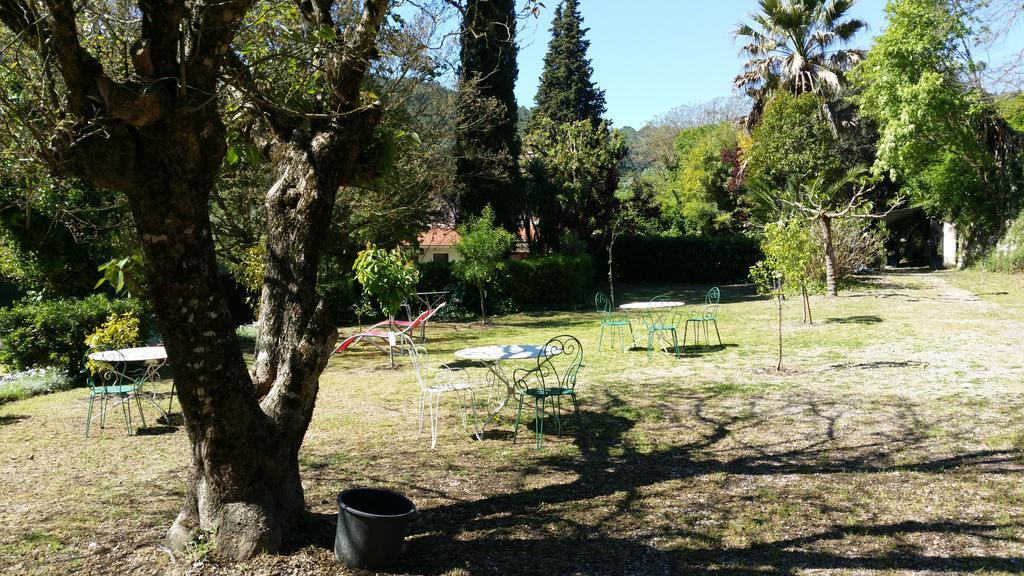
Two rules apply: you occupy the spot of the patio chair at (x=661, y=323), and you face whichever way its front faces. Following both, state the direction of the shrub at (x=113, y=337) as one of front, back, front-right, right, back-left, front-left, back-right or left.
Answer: back-left

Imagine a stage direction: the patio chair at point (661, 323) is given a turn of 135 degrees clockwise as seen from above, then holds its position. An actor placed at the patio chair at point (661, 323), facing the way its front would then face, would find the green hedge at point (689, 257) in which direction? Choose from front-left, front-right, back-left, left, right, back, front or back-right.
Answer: back-left

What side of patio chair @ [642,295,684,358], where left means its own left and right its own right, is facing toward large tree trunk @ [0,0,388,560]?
back

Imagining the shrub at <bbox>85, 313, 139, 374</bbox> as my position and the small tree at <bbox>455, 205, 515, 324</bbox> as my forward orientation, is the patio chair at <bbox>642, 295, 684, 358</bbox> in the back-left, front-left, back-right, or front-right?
front-right

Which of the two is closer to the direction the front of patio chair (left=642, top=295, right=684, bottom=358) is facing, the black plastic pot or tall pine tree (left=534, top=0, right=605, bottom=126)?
the tall pine tree

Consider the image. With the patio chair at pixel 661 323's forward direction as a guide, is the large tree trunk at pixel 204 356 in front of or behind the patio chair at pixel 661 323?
behind

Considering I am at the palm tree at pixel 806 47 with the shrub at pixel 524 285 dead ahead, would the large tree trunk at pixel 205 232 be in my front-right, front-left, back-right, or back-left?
front-left

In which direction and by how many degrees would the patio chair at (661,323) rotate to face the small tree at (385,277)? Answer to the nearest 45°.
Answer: approximately 135° to its left

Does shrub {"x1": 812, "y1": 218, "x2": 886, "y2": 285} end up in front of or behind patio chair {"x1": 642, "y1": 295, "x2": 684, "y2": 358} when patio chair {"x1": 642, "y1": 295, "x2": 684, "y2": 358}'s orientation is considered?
in front

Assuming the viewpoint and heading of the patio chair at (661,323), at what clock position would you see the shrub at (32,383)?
The shrub is roughly at 8 o'clock from the patio chair.

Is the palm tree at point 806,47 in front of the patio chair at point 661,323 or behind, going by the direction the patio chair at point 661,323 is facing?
in front

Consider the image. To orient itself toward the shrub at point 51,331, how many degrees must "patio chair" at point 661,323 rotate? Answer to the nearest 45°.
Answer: approximately 135° to its left

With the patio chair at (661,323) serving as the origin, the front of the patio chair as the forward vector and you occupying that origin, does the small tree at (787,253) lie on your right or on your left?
on your right

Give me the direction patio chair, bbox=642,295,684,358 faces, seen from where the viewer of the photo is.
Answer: facing away from the viewer

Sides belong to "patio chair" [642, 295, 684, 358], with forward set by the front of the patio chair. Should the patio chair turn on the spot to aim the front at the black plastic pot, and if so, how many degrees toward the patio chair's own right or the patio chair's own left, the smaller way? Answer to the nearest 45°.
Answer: approximately 180°
